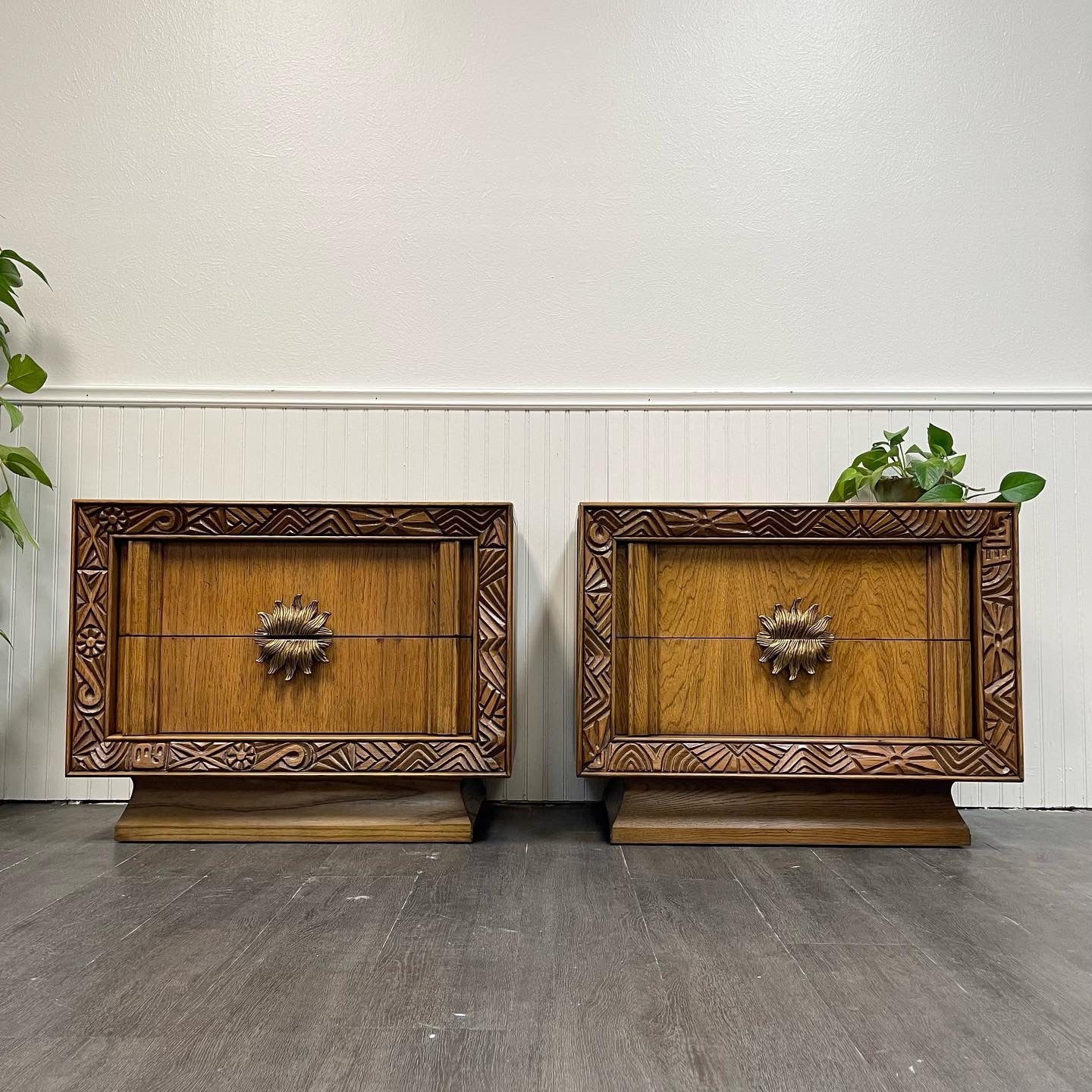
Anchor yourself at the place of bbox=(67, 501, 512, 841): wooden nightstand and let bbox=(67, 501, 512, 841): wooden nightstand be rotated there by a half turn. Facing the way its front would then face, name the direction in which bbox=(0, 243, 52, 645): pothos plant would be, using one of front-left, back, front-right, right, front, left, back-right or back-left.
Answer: front-left

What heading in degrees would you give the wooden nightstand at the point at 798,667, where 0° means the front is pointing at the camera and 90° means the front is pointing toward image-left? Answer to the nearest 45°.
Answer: approximately 0°

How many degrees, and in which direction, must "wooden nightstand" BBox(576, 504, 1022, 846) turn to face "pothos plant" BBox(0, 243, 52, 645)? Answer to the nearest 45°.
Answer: approximately 90° to its right

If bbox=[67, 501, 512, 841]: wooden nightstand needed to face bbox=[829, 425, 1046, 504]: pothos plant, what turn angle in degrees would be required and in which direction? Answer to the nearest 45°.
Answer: approximately 90° to its left

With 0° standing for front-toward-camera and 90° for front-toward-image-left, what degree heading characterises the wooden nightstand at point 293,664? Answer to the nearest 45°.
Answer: approximately 0°

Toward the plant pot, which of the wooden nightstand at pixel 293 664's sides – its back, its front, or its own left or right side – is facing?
left

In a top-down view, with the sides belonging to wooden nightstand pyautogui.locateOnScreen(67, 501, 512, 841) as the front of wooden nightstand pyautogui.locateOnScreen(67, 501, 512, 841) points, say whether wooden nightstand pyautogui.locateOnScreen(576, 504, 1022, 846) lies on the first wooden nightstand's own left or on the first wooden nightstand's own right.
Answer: on the first wooden nightstand's own left

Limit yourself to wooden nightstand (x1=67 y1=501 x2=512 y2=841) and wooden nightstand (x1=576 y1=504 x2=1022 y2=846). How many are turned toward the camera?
2
